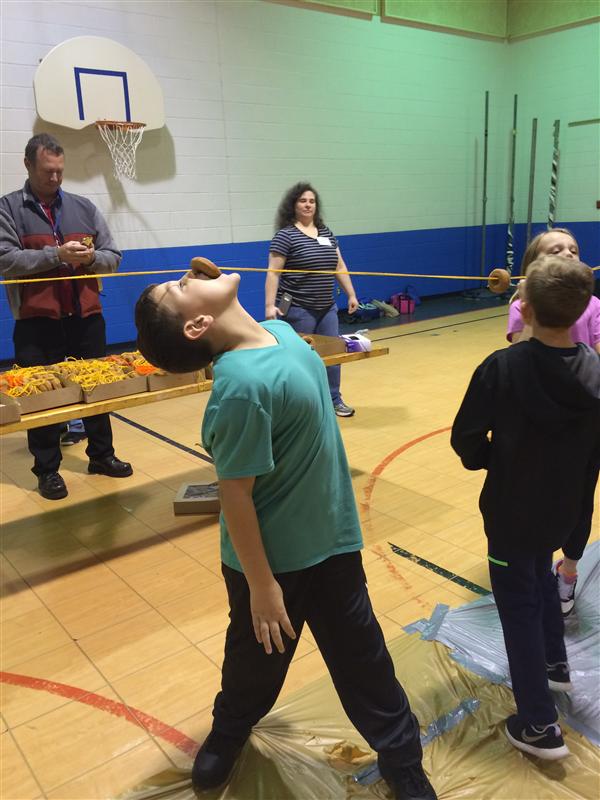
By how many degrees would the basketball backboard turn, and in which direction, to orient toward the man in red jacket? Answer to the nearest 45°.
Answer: approximately 45° to its right

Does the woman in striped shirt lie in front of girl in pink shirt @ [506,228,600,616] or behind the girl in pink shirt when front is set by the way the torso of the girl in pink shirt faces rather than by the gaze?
behind

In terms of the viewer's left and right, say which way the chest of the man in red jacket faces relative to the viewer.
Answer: facing the viewer and to the right of the viewer

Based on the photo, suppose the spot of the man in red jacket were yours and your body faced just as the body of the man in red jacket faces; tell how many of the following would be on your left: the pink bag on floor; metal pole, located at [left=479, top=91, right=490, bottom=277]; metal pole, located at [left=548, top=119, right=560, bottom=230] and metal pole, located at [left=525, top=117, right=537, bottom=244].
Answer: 4

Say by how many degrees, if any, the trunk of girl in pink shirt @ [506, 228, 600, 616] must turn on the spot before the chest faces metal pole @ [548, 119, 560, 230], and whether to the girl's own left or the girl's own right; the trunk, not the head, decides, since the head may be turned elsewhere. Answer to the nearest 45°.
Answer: approximately 180°

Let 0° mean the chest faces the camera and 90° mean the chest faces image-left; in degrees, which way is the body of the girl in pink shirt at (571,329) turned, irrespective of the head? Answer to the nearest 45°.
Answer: approximately 0°

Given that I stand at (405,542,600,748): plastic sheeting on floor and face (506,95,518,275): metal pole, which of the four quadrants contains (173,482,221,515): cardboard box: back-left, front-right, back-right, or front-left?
front-left

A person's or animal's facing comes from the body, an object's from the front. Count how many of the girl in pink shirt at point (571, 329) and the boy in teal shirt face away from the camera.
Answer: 0

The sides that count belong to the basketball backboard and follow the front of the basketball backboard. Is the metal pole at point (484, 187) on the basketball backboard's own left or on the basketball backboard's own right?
on the basketball backboard's own left

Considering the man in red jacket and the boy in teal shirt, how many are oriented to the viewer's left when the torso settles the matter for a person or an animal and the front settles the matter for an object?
0

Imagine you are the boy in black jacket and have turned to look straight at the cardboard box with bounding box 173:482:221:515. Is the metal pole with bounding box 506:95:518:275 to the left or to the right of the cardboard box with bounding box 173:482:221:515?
right

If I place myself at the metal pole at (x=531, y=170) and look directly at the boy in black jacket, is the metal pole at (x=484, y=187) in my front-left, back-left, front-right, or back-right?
front-right

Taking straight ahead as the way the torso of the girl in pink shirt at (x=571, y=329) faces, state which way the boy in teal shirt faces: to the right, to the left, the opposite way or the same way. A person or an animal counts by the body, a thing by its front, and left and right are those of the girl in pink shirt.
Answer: to the left
